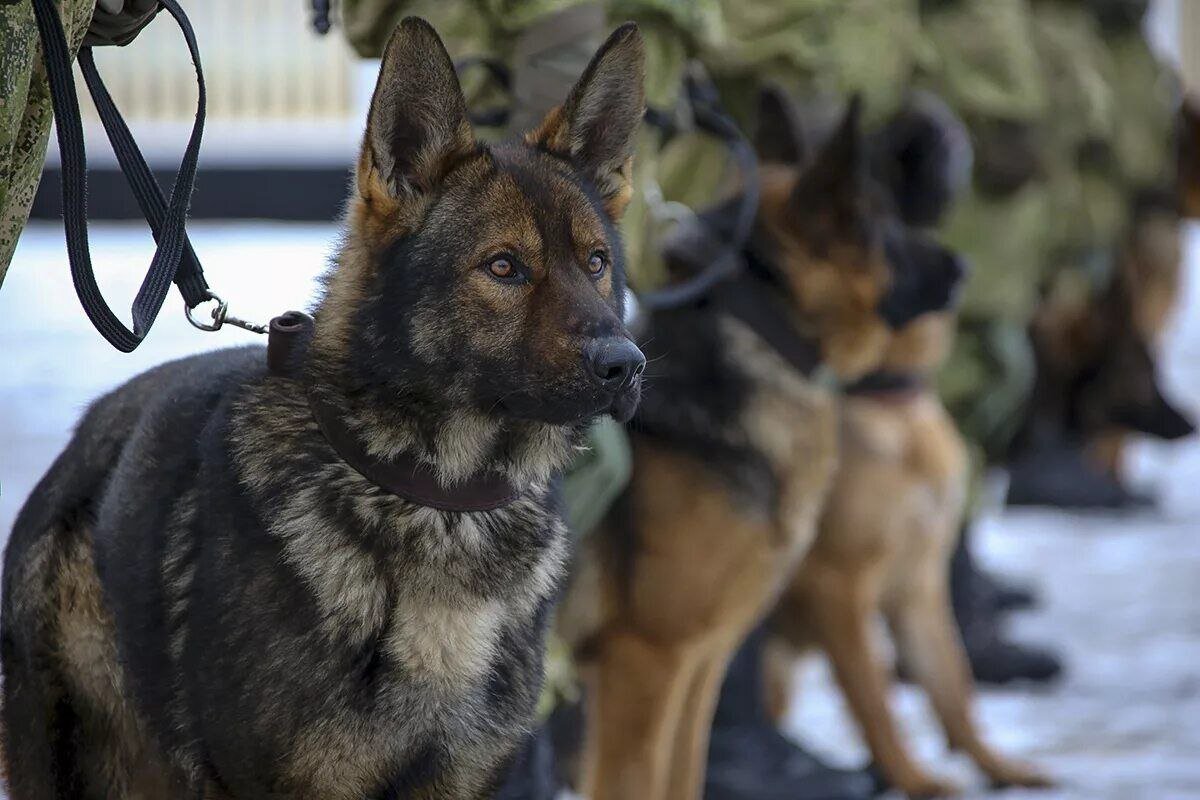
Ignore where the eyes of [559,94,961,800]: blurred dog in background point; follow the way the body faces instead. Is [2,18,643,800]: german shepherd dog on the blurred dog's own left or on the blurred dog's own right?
on the blurred dog's own right

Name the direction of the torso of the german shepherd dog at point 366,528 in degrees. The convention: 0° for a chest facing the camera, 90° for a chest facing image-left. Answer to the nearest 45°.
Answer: approximately 315°

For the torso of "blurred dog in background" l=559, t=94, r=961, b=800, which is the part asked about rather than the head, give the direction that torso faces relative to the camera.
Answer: to the viewer's right

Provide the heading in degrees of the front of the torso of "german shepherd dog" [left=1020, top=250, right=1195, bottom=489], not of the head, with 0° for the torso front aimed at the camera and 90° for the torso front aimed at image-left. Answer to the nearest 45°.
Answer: approximately 270°

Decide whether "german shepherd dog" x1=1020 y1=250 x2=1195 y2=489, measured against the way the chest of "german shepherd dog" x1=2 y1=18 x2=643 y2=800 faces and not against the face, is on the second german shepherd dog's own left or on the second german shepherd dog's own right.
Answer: on the second german shepherd dog's own left

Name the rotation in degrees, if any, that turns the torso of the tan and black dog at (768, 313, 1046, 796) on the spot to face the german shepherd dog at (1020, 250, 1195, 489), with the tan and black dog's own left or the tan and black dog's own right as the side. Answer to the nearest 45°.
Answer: approximately 135° to the tan and black dog's own left

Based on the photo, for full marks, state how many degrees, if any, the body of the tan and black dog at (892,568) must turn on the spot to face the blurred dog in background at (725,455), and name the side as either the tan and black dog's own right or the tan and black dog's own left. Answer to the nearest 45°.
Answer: approximately 90° to the tan and black dog's own right

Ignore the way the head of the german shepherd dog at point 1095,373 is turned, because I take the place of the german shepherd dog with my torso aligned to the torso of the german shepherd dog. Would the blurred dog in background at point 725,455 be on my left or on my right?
on my right
